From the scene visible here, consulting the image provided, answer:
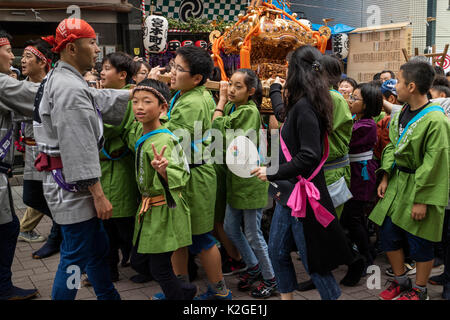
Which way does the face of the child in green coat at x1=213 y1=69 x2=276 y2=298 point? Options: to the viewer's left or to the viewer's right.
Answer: to the viewer's left

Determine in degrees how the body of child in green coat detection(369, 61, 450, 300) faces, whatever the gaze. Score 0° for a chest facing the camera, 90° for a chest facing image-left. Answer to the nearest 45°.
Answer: approximately 45°

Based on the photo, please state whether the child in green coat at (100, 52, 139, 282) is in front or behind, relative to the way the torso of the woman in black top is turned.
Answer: in front

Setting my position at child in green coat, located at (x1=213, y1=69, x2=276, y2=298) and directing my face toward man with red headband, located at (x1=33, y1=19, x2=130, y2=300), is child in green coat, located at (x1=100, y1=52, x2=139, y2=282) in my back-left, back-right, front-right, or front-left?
front-right

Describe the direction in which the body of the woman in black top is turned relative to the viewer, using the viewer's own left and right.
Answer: facing away from the viewer and to the left of the viewer

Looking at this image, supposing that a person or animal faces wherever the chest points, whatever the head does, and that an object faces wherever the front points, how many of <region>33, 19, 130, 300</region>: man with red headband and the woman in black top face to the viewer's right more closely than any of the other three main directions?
1

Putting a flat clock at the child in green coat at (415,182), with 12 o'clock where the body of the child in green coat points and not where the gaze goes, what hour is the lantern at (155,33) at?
The lantern is roughly at 3 o'clock from the child in green coat.

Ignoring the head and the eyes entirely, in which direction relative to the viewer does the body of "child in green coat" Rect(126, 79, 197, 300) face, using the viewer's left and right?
facing the viewer and to the left of the viewer
